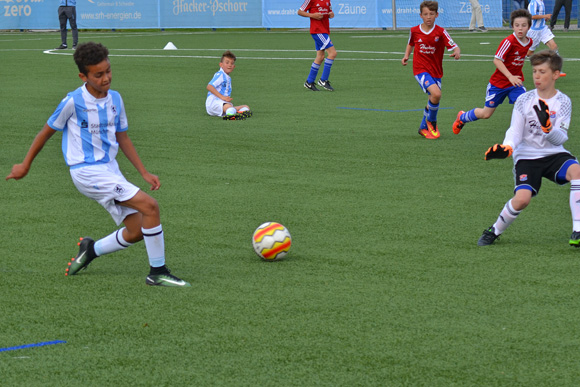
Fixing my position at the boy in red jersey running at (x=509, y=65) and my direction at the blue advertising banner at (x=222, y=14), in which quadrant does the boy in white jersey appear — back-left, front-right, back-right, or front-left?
back-left

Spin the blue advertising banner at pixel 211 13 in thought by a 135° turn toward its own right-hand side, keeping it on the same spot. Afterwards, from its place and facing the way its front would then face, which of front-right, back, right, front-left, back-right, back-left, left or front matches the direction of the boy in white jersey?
back-left

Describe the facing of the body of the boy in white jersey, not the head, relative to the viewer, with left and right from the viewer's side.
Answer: facing the viewer and to the left of the viewer

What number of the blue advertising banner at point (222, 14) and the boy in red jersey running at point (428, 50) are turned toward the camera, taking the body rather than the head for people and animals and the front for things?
2

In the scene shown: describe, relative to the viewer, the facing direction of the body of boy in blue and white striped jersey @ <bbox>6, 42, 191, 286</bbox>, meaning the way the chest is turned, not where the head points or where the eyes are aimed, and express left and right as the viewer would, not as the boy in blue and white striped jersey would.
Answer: facing the viewer and to the right of the viewer

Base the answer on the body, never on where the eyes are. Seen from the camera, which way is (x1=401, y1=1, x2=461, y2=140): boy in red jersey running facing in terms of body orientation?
toward the camera

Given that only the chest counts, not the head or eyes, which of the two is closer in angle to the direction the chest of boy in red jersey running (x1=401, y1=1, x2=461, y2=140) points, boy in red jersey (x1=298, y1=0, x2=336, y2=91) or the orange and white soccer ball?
the orange and white soccer ball

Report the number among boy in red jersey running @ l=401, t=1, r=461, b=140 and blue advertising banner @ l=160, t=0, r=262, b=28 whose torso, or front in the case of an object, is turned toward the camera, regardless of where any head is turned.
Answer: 2

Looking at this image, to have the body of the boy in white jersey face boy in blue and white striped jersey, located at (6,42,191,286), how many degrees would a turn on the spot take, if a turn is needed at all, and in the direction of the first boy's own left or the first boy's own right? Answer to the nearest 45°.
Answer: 0° — they already face them

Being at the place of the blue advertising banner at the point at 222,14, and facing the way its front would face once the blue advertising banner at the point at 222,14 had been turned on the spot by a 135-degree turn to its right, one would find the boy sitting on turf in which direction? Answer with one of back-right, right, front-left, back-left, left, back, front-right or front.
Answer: back-left

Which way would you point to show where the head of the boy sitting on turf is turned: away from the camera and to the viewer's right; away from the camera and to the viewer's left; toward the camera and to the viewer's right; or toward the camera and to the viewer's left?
toward the camera and to the viewer's right

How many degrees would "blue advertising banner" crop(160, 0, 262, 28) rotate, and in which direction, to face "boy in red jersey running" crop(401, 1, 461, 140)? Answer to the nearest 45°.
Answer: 0° — it already faces them

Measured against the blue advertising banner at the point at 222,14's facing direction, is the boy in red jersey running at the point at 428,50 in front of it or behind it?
in front

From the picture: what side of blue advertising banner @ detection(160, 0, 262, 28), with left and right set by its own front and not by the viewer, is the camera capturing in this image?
front

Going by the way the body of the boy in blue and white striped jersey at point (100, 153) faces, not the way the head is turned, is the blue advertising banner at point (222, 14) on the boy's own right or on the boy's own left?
on the boy's own left
